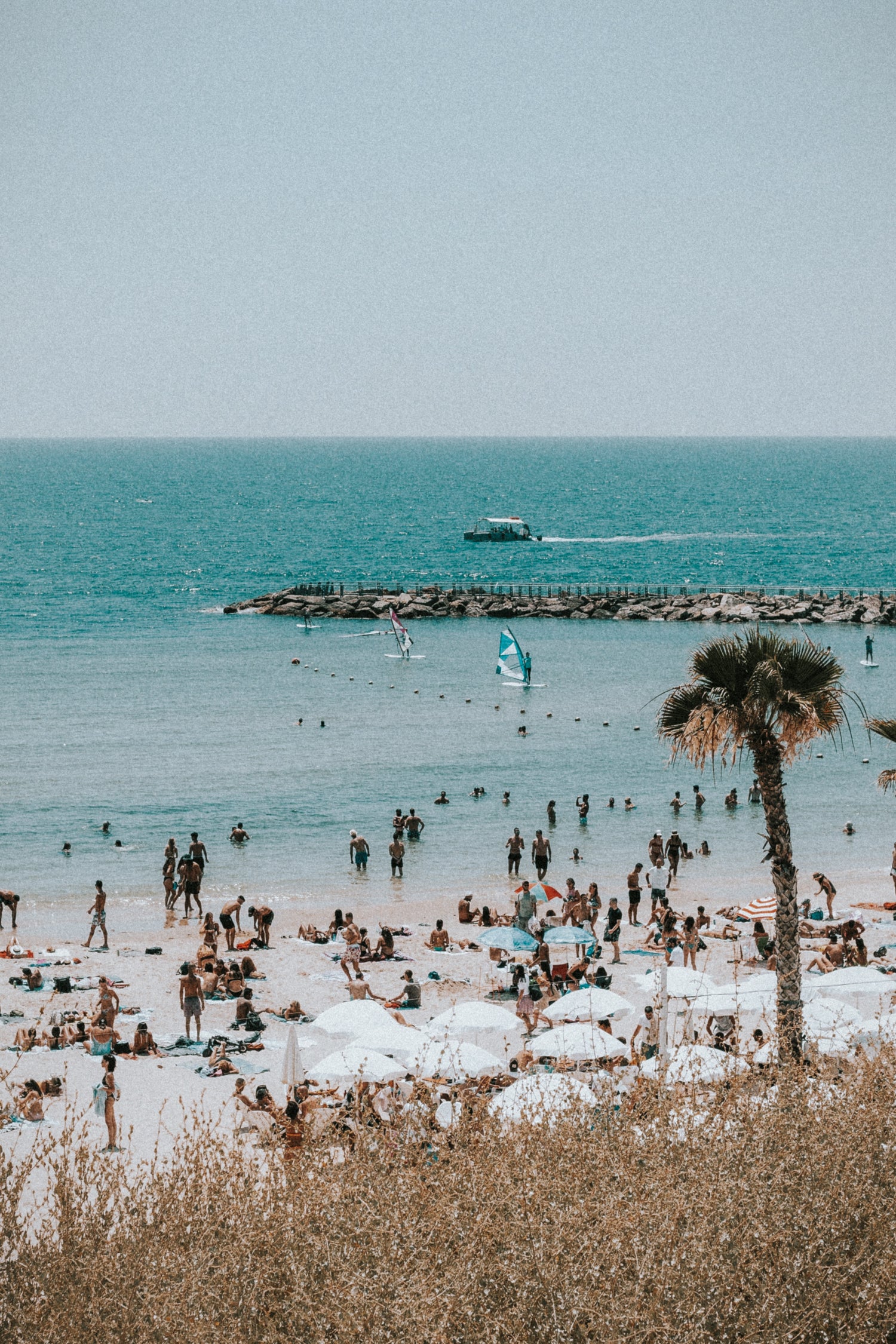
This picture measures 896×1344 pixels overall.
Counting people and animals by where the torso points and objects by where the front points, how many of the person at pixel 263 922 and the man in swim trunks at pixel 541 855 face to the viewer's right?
0
